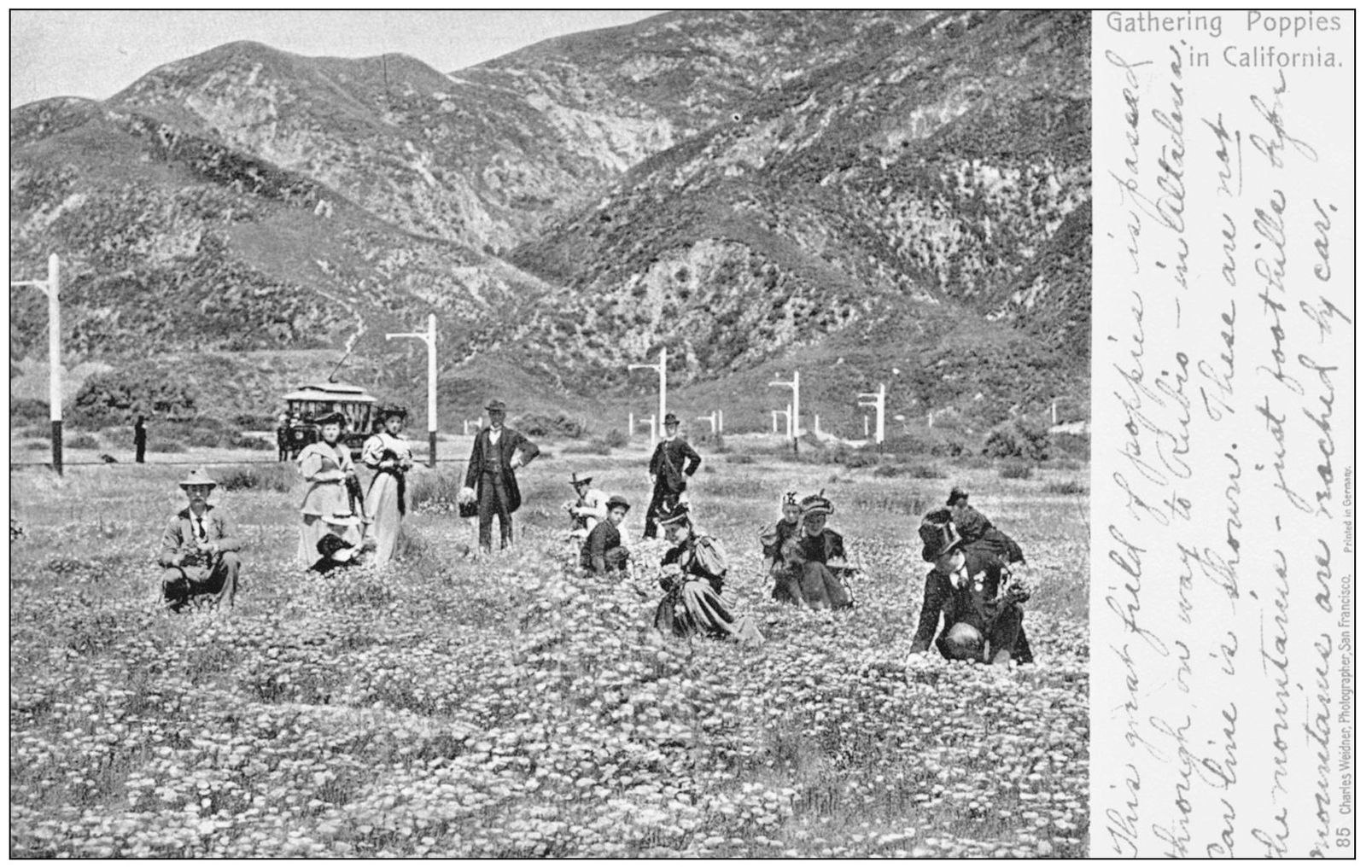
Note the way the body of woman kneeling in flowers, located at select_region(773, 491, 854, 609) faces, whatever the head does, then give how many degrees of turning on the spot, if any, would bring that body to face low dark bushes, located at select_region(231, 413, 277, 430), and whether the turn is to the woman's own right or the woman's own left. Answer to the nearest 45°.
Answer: approximately 90° to the woman's own right

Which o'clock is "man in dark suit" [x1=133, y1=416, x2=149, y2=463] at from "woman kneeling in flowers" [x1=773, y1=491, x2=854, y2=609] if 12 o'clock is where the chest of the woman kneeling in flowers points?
The man in dark suit is roughly at 5 o'clock from the woman kneeling in flowers.

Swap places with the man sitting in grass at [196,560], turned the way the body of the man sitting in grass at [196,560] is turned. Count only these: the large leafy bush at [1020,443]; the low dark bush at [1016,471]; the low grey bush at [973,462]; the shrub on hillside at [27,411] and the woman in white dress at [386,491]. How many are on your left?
4

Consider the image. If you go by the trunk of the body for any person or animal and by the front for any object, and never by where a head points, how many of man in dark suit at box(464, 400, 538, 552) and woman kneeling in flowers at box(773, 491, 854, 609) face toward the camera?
2

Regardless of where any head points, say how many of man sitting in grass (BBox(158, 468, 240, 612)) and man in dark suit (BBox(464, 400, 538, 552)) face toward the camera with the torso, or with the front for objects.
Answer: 2

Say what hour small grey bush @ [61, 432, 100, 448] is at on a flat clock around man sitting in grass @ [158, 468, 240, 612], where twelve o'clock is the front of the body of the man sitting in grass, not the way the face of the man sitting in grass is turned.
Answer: The small grey bush is roughly at 5 o'clock from the man sitting in grass.

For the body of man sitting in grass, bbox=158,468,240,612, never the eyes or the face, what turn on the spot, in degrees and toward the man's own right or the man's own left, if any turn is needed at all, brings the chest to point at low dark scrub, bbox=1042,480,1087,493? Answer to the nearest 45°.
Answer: approximately 90° to the man's own left

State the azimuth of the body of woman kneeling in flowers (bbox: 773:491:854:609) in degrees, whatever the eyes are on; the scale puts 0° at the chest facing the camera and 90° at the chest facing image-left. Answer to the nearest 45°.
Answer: approximately 0°

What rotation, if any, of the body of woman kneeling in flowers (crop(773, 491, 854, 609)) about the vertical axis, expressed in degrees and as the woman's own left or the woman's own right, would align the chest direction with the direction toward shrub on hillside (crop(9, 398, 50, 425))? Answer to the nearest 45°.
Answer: approximately 90° to the woman's own right

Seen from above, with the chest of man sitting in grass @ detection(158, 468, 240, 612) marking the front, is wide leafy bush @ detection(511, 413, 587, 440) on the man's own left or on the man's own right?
on the man's own left

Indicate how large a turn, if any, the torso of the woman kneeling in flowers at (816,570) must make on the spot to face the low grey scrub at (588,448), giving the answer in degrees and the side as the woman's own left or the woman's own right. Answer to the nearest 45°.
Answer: approximately 135° to the woman's own right

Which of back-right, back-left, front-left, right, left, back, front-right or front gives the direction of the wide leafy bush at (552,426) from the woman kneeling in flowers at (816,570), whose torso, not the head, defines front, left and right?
back-right

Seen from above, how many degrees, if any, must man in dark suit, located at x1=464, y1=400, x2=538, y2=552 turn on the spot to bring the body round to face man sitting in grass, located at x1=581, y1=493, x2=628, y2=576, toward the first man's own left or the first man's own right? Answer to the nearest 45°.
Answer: approximately 45° to the first man's own left
